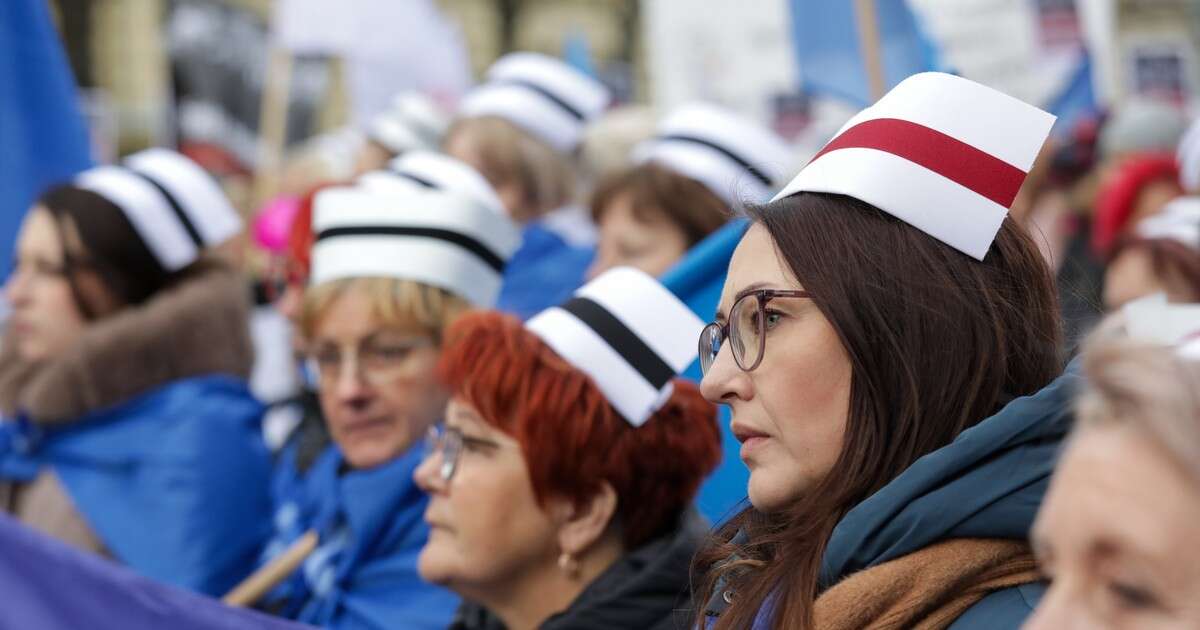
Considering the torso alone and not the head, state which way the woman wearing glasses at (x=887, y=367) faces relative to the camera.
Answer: to the viewer's left

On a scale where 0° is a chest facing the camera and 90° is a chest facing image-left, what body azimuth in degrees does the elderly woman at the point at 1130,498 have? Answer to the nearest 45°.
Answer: approximately 45°

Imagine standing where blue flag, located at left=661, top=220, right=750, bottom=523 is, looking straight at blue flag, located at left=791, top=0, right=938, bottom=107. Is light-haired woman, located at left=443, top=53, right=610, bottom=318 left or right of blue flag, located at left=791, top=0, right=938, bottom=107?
left

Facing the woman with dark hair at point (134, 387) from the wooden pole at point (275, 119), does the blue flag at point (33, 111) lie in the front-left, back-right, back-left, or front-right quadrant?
front-right

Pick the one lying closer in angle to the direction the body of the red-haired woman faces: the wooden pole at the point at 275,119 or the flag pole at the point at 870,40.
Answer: the wooden pole

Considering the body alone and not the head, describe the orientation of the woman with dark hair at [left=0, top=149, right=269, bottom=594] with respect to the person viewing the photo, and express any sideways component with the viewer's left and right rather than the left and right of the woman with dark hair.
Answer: facing to the left of the viewer

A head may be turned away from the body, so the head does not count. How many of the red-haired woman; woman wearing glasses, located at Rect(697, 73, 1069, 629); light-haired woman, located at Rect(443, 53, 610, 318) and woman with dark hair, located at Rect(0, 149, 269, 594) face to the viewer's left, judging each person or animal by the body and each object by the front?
4

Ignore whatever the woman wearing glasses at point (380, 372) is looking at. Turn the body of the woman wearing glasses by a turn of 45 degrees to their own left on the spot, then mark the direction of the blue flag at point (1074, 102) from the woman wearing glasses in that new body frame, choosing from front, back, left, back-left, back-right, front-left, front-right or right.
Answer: back-left

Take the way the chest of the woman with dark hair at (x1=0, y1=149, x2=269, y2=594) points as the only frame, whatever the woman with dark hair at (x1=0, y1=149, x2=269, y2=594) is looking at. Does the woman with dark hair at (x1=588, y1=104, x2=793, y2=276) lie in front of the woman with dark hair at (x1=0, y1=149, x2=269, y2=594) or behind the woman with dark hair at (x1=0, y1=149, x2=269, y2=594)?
behind

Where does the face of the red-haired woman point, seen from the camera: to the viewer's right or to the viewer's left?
to the viewer's left

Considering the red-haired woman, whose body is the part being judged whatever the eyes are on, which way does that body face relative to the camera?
to the viewer's left

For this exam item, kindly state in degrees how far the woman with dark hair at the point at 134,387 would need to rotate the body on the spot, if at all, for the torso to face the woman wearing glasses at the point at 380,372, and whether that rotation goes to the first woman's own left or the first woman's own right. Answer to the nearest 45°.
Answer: approximately 135° to the first woman's own left

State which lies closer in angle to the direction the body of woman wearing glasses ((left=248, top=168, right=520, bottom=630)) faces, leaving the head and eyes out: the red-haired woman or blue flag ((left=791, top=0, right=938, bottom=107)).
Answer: the red-haired woman
